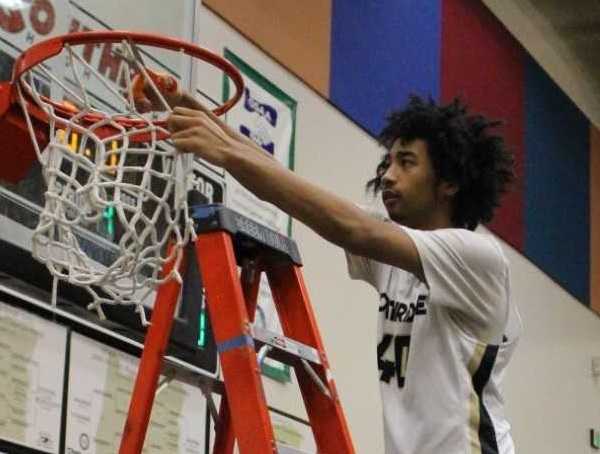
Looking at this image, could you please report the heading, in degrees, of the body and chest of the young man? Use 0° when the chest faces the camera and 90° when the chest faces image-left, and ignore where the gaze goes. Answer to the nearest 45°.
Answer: approximately 45°

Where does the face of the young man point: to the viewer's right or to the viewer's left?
to the viewer's left
